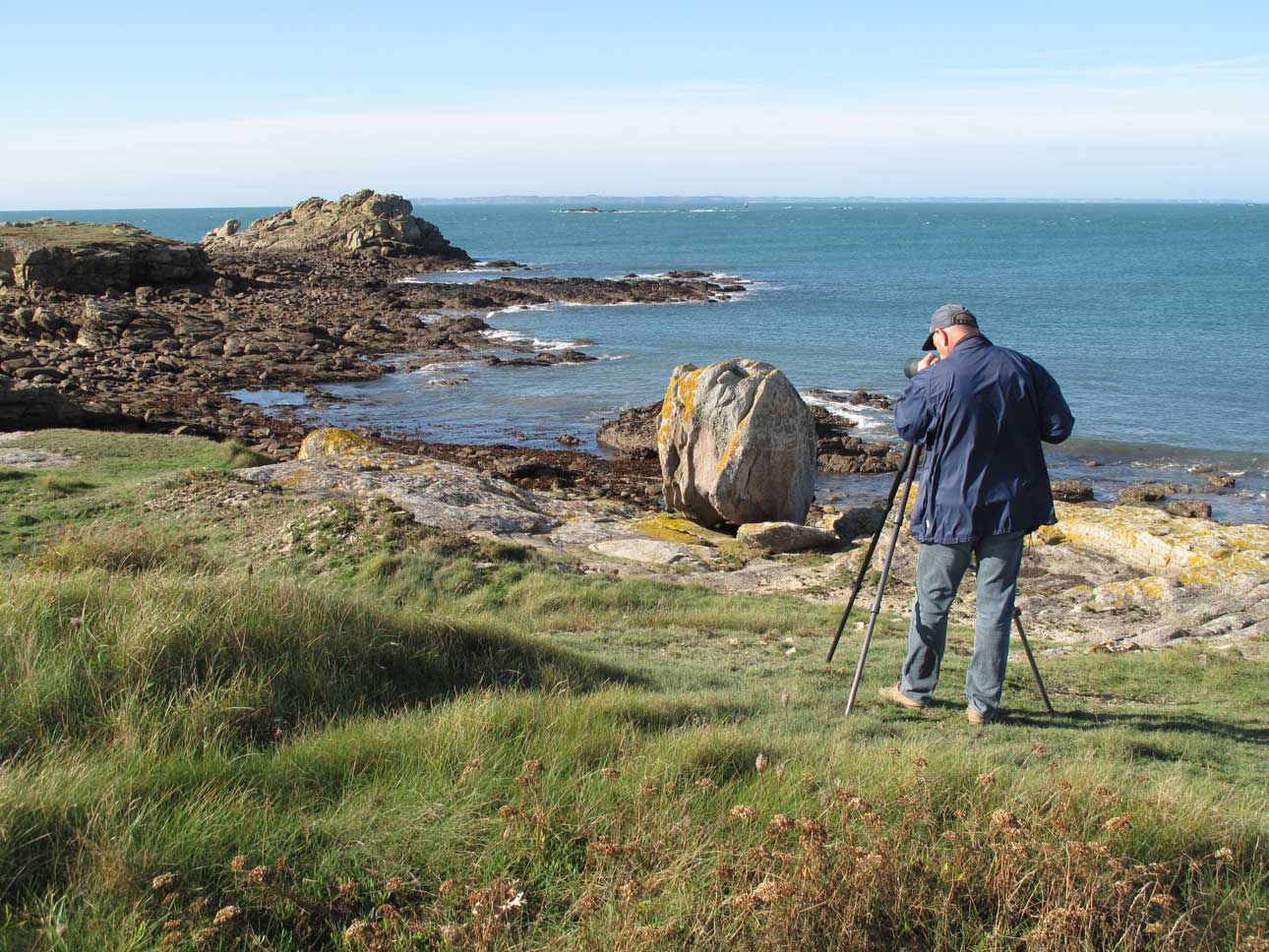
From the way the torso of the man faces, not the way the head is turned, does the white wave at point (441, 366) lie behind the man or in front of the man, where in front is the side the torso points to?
in front

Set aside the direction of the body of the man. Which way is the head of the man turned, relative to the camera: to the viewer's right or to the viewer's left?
to the viewer's left

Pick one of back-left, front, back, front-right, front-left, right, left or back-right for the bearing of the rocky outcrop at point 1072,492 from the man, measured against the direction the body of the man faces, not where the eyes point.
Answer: front-right

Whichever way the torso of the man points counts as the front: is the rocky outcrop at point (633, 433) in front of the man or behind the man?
in front

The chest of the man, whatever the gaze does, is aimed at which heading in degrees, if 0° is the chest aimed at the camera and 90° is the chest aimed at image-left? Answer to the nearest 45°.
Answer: approximately 135°
